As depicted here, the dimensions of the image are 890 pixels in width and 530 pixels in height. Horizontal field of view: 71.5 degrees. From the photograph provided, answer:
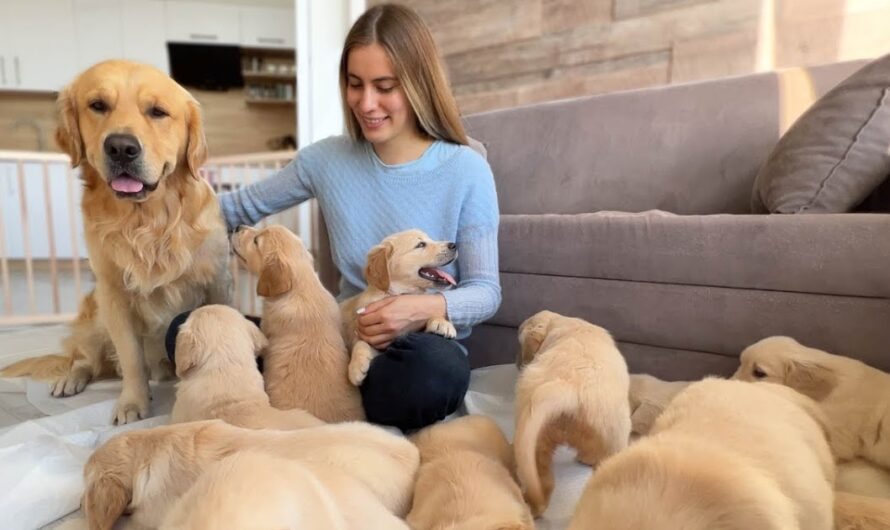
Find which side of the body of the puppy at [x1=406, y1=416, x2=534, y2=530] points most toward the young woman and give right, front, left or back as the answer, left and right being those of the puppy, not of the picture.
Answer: front

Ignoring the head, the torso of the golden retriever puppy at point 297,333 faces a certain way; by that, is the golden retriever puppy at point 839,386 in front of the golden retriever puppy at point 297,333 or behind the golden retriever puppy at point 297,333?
behind

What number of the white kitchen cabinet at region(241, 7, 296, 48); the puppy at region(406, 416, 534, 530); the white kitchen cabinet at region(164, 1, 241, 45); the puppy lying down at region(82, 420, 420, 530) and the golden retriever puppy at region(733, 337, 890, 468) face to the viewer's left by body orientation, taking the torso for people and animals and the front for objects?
2

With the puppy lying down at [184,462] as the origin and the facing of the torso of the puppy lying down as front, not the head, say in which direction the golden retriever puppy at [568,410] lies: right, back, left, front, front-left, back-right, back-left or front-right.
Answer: back

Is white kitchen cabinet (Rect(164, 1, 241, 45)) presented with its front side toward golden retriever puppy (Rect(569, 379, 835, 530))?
yes

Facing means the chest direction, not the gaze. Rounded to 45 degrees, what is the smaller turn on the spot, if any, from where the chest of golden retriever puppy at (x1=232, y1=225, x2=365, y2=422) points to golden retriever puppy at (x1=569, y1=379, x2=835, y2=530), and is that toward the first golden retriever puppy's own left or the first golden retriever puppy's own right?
approximately 180°

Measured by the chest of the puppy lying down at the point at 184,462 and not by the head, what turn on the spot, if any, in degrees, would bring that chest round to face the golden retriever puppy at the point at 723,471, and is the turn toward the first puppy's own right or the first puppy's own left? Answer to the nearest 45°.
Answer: approximately 135° to the first puppy's own left

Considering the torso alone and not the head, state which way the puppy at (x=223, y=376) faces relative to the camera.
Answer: away from the camera

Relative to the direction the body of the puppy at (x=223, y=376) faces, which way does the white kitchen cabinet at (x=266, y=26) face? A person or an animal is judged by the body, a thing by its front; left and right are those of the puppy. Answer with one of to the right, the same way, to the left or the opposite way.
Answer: the opposite way

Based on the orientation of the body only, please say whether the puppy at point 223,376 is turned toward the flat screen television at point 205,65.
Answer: yes

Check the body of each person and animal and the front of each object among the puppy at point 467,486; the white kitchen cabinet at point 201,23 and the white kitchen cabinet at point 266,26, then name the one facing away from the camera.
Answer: the puppy

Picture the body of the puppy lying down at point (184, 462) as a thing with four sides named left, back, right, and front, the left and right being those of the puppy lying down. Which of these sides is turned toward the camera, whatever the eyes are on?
left

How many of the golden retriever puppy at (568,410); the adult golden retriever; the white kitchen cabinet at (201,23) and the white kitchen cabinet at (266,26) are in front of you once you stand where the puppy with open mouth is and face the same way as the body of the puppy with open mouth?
1

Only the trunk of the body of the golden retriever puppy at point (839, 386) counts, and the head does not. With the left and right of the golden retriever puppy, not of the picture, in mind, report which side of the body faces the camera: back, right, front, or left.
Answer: left
